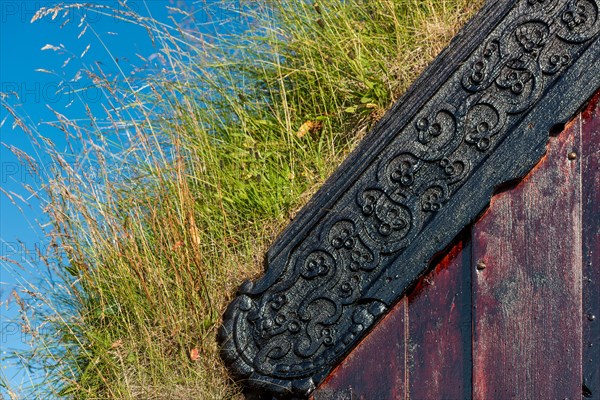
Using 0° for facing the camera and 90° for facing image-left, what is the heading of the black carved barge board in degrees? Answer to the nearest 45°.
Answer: approximately 0°

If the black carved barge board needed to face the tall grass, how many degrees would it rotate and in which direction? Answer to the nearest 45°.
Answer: approximately 135° to its right
